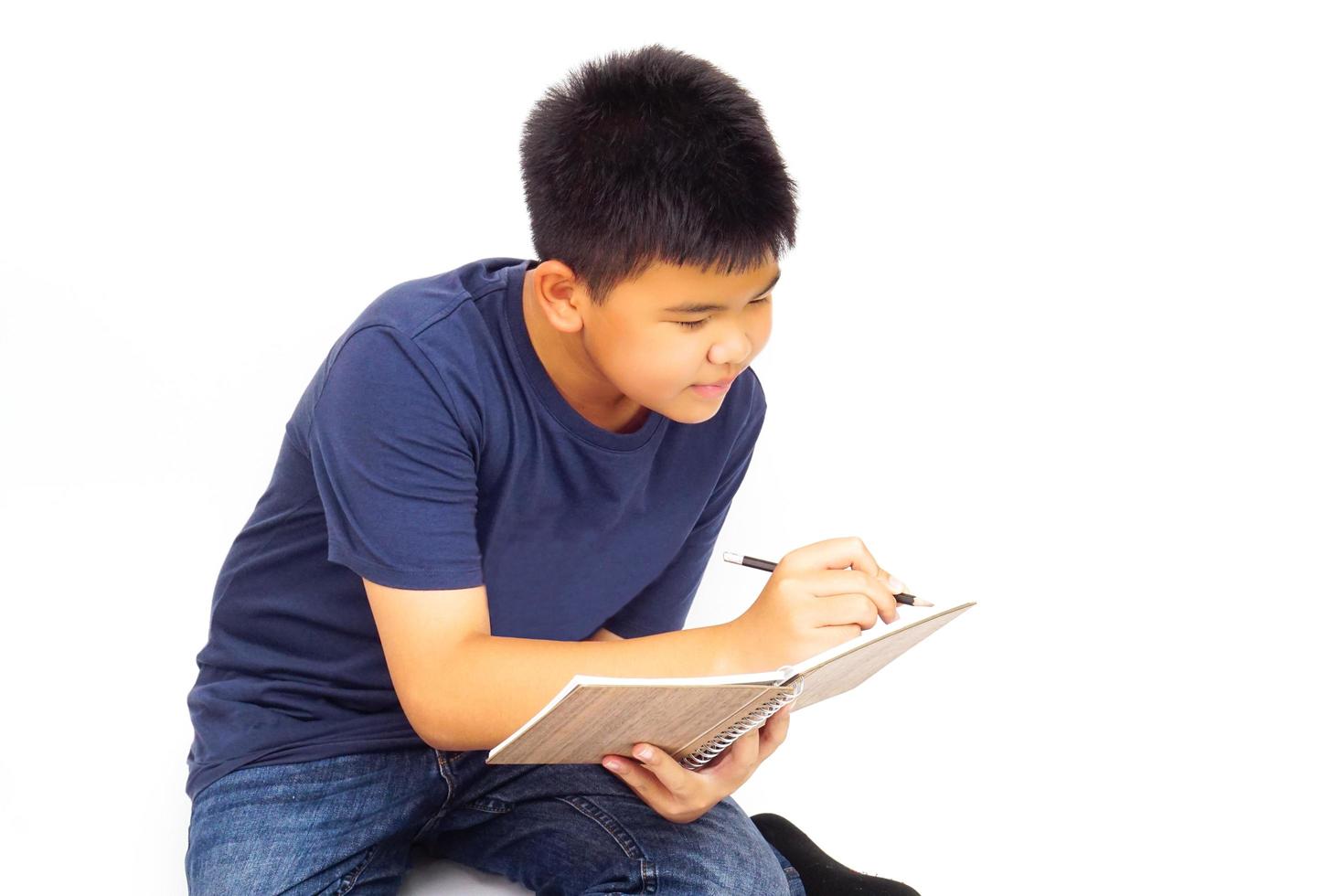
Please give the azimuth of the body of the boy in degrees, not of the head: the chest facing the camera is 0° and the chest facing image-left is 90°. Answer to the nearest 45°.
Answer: approximately 315°

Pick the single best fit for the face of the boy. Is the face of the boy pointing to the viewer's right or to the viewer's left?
to the viewer's right
